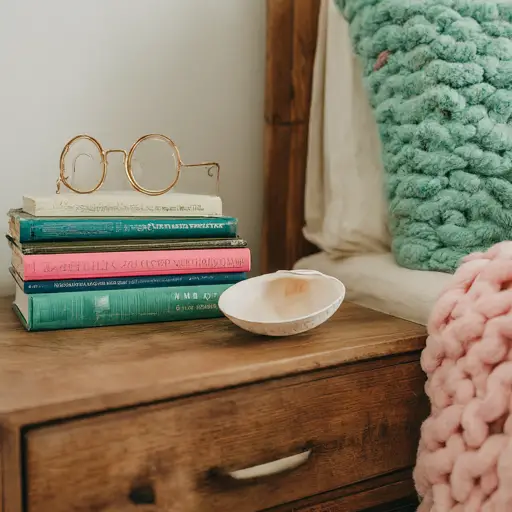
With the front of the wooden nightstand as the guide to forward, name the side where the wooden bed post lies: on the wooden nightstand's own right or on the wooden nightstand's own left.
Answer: on the wooden nightstand's own left

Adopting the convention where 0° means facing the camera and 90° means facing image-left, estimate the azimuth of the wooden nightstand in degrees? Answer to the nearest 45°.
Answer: approximately 315°
